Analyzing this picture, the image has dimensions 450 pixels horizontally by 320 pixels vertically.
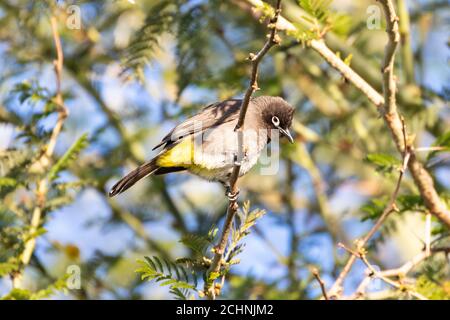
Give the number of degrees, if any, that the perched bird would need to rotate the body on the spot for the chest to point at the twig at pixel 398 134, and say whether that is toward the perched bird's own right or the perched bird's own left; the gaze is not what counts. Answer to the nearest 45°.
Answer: approximately 45° to the perched bird's own right

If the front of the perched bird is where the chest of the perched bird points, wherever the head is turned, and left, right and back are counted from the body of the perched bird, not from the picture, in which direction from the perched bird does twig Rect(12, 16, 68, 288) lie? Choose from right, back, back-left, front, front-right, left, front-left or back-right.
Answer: back

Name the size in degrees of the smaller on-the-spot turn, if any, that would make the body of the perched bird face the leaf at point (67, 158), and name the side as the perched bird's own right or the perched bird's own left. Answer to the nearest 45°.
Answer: approximately 180°

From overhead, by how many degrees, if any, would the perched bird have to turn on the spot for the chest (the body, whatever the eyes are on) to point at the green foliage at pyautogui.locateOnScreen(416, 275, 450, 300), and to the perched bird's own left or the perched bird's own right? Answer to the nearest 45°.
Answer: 0° — it already faces it

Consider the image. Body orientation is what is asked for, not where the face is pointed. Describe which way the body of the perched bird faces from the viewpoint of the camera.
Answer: to the viewer's right
